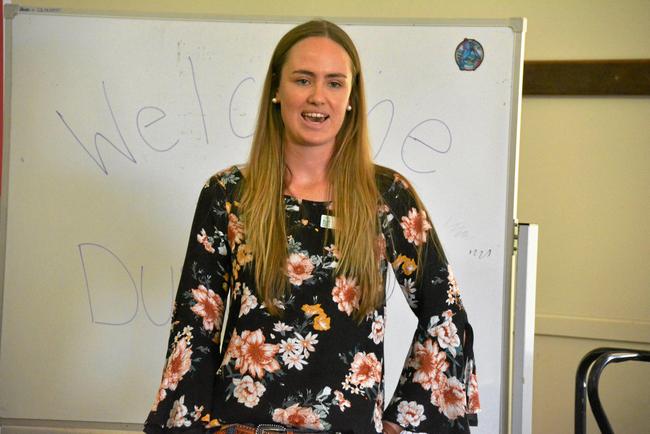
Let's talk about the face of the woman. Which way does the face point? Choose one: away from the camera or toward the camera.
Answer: toward the camera

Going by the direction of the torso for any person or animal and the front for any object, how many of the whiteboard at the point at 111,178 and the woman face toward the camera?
2

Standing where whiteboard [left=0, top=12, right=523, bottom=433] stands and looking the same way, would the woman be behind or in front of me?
in front

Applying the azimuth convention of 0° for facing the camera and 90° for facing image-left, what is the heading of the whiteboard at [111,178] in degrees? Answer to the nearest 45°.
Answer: approximately 0°

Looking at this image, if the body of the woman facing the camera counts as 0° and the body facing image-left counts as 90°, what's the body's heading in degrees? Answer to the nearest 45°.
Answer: approximately 0°

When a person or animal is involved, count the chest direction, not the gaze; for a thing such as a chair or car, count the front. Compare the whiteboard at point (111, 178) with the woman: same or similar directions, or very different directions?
same or similar directions
